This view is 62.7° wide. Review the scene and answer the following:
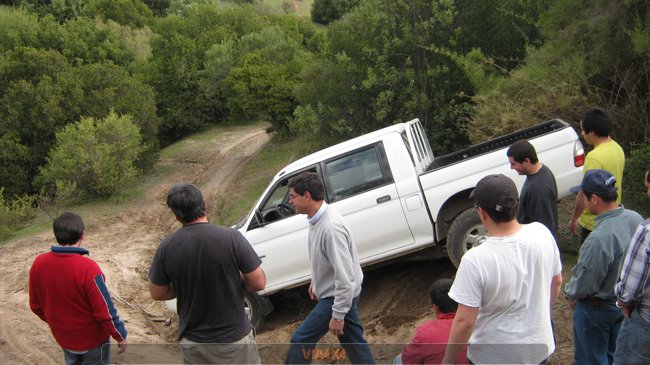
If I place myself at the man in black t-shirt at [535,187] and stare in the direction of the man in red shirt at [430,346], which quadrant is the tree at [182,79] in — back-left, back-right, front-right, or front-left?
back-right

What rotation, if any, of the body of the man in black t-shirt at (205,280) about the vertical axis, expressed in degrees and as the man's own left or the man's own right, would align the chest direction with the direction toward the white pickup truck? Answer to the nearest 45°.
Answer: approximately 45° to the man's own right

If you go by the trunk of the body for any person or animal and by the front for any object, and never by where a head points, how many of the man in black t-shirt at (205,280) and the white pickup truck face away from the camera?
1

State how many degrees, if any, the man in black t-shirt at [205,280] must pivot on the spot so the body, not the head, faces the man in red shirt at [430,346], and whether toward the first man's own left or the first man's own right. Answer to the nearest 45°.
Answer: approximately 135° to the first man's own right

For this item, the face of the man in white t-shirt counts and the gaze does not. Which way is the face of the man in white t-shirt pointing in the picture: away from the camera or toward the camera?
away from the camera

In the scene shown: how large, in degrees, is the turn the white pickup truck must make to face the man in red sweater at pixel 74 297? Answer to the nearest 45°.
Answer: approximately 45° to its left

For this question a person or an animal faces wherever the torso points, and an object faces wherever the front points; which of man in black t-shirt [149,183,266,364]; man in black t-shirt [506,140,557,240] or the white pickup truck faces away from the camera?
man in black t-shirt [149,183,266,364]

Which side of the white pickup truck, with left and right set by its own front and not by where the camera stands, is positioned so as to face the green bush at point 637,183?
back

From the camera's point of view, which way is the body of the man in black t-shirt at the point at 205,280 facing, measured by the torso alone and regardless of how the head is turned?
away from the camera

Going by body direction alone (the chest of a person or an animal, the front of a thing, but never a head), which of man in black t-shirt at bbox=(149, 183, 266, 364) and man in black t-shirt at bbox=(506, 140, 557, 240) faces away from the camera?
man in black t-shirt at bbox=(149, 183, 266, 364)

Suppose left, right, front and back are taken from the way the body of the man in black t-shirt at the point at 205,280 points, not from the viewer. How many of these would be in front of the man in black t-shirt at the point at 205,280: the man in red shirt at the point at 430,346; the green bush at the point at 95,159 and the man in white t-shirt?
1

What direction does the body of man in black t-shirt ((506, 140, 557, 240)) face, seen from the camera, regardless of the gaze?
to the viewer's left

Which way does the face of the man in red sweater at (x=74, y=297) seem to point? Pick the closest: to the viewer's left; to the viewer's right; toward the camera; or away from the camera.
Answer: away from the camera

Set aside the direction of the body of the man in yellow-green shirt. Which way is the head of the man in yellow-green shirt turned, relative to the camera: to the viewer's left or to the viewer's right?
to the viewer's left

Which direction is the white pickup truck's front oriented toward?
to the viewer's left
